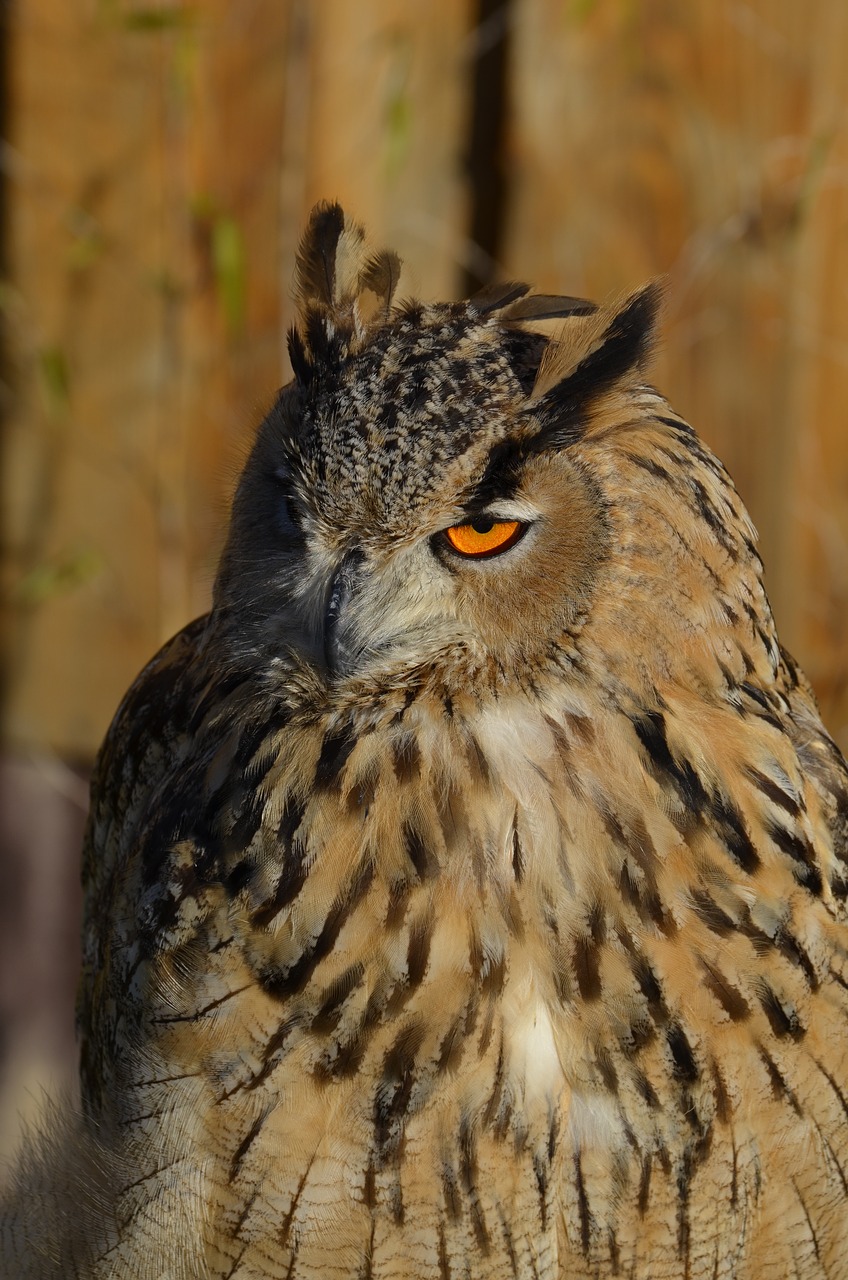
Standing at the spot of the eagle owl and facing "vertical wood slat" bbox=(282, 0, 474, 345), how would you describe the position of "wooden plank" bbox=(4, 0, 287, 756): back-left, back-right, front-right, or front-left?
front-left

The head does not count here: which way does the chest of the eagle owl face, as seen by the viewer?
toward the camera

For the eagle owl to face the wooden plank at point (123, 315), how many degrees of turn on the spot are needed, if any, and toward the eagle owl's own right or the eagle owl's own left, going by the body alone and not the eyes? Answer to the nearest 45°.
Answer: approximately 180°

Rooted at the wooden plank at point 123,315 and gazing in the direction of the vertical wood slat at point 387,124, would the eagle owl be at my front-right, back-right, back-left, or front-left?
front-right
